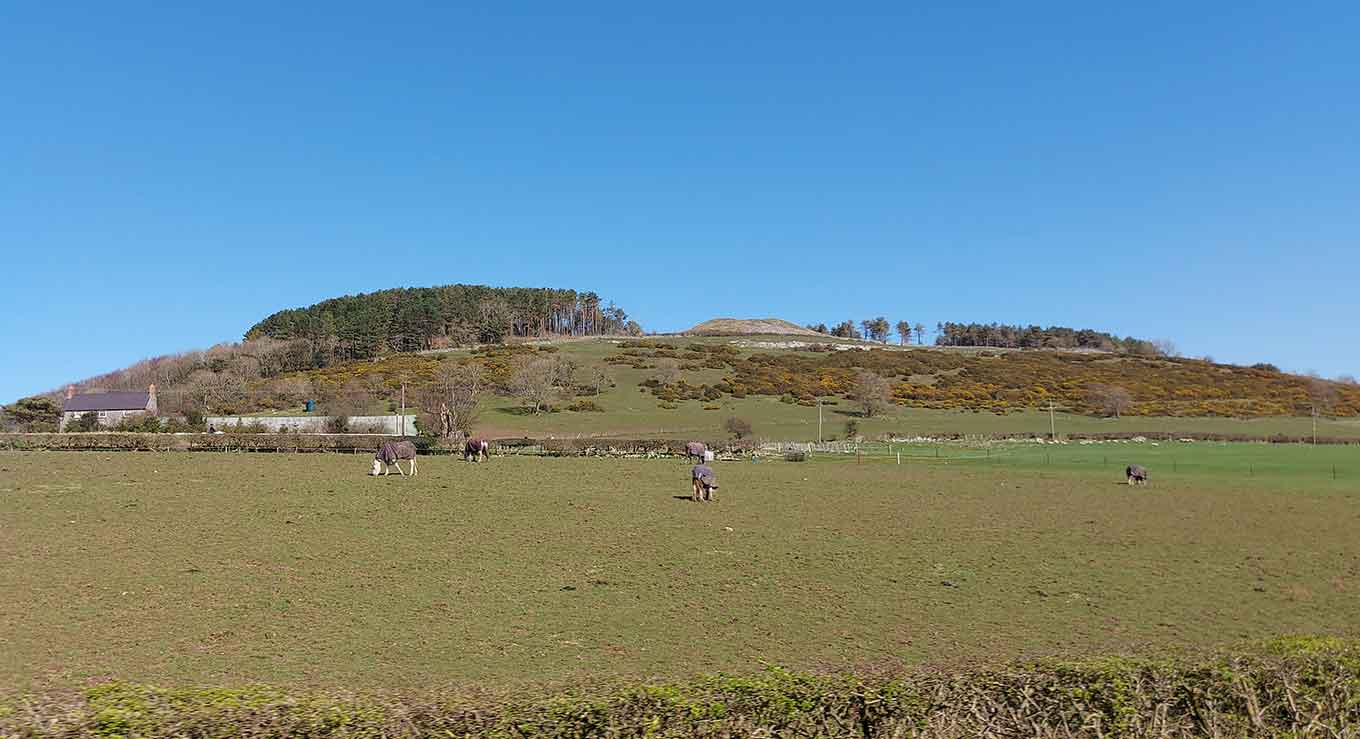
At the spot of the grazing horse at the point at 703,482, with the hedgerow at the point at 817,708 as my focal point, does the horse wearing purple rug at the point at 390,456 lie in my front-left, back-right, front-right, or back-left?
back-right

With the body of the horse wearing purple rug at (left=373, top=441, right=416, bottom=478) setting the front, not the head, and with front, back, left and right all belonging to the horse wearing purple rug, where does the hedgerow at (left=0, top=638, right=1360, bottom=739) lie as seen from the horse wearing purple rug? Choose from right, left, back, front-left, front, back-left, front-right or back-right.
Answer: left

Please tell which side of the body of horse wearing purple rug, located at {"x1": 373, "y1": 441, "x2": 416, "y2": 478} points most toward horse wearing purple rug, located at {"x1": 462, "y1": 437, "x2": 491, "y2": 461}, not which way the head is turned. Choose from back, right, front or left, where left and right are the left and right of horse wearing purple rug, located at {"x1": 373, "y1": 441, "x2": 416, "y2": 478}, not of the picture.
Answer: right

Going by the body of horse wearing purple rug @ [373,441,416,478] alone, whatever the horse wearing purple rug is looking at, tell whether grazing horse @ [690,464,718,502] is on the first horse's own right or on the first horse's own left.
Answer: on the first horse's own left

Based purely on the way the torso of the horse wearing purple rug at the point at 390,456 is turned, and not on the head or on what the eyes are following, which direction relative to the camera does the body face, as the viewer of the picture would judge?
to the viewer's left

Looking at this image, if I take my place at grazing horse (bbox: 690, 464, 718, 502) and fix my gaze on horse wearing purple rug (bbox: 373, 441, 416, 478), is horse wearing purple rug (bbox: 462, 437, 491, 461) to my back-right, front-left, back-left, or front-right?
front-right
